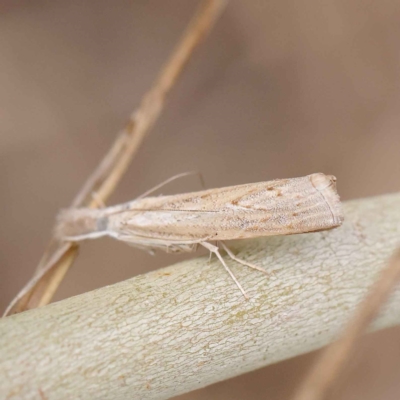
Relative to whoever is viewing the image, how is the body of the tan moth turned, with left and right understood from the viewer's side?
facing to the left of the viewer
